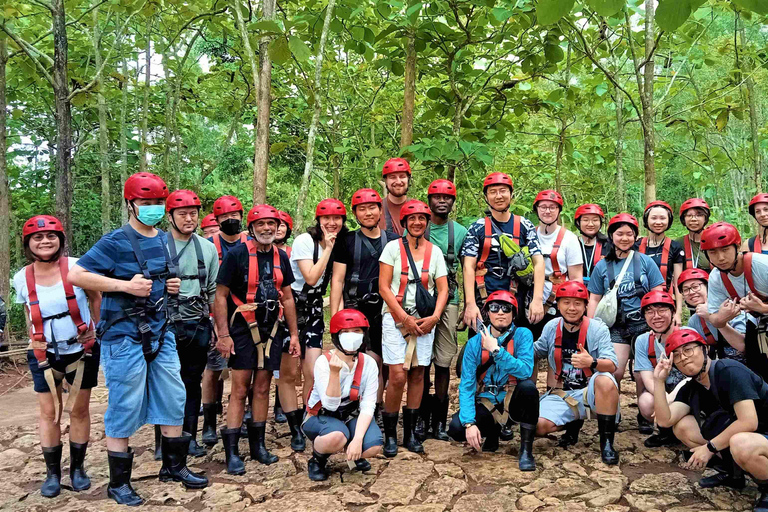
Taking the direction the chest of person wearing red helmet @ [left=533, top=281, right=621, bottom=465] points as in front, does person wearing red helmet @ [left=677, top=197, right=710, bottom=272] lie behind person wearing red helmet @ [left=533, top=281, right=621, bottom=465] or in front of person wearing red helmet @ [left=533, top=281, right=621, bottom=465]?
behind

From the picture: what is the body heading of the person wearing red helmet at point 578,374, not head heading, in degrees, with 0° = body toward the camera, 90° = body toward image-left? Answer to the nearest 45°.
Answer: approximately 0°
